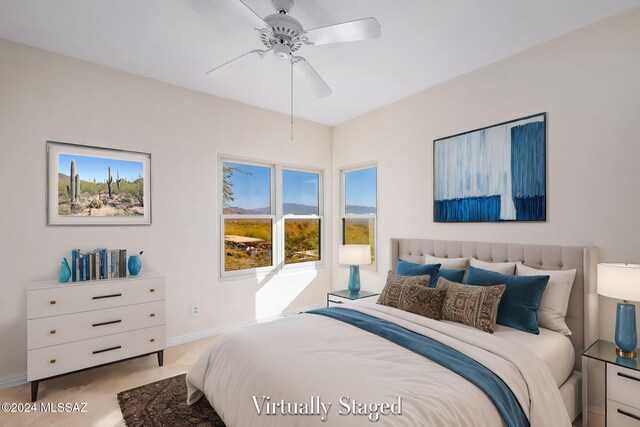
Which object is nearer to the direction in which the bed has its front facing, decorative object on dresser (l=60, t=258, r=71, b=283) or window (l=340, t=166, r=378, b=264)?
the decorative object on dresser

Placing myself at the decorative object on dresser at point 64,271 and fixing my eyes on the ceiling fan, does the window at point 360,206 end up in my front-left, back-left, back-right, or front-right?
front-left

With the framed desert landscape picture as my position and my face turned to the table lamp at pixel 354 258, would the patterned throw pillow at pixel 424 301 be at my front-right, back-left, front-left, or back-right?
front-right

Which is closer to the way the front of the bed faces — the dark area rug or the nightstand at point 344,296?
the dark area rug

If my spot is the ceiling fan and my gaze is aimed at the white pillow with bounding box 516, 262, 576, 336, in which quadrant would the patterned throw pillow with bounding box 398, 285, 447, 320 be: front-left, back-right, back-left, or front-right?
front-left

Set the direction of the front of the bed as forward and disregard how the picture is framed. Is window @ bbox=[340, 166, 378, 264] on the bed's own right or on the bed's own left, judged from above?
on the bed's own right

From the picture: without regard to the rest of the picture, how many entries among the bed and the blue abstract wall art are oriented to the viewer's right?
0

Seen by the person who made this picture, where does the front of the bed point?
facing the viewer and to the left of the viewer

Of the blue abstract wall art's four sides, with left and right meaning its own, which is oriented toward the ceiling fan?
front

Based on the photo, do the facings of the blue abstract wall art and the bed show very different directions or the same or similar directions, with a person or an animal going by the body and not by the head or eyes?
same or similar directions

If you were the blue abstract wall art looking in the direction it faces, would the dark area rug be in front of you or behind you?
in front

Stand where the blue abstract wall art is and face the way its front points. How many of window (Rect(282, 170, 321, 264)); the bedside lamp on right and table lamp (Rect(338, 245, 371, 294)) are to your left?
1
